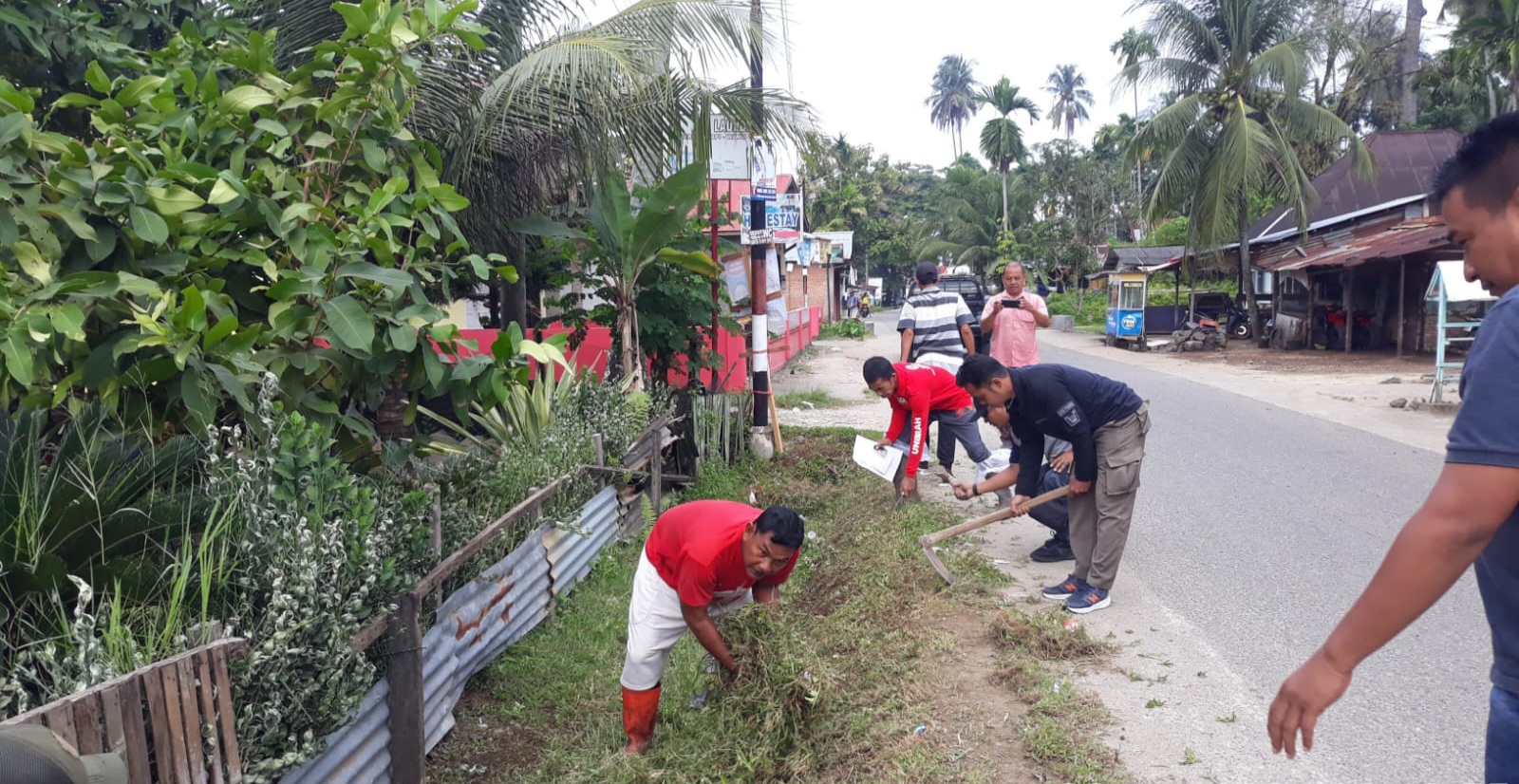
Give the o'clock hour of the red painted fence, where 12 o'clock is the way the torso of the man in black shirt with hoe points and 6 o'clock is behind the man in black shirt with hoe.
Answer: The red painted fence is roughly at 2 o'clock from the man in black shirt with hoe.

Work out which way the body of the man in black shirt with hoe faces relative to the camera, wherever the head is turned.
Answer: to the viewer's left

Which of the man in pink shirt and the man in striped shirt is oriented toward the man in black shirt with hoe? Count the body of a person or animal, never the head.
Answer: the man in pink shirt

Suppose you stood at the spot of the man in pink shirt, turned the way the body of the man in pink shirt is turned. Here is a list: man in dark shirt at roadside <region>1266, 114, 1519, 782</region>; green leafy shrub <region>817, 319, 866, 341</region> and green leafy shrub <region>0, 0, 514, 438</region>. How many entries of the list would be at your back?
1

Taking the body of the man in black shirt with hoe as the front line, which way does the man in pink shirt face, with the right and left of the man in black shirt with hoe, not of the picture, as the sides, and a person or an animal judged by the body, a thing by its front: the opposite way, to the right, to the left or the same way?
to the left

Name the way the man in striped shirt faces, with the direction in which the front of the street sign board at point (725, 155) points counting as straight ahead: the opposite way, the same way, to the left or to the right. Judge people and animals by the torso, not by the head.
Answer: the opposite way

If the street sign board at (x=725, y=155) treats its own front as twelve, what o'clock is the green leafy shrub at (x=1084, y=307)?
The green leafy shrub is roughly at 7 o'clock from the street sign board.

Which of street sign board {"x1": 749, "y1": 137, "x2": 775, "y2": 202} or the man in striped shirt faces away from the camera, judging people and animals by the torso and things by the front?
the man in striped shirt

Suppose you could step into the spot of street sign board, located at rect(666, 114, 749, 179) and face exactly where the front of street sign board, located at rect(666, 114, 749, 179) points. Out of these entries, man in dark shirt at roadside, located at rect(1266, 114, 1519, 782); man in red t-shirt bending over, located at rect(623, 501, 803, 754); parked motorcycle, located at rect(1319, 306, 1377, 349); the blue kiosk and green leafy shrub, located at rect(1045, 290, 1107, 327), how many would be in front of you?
2

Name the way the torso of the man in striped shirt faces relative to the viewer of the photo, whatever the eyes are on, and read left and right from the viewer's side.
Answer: facing away from the viewer

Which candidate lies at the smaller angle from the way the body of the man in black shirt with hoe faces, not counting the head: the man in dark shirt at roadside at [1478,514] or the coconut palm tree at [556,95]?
the coconut palm tree

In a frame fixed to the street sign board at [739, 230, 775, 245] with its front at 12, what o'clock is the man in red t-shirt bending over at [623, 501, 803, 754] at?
The man in red t-shirt bending over is roughly at 12 o'clock from the street sign board.

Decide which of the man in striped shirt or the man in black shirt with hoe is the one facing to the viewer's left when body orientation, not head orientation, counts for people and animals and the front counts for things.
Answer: the man in black shirt with hoe

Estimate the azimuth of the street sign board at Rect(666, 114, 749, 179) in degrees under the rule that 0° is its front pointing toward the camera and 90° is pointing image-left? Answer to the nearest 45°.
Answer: approximately 0°
